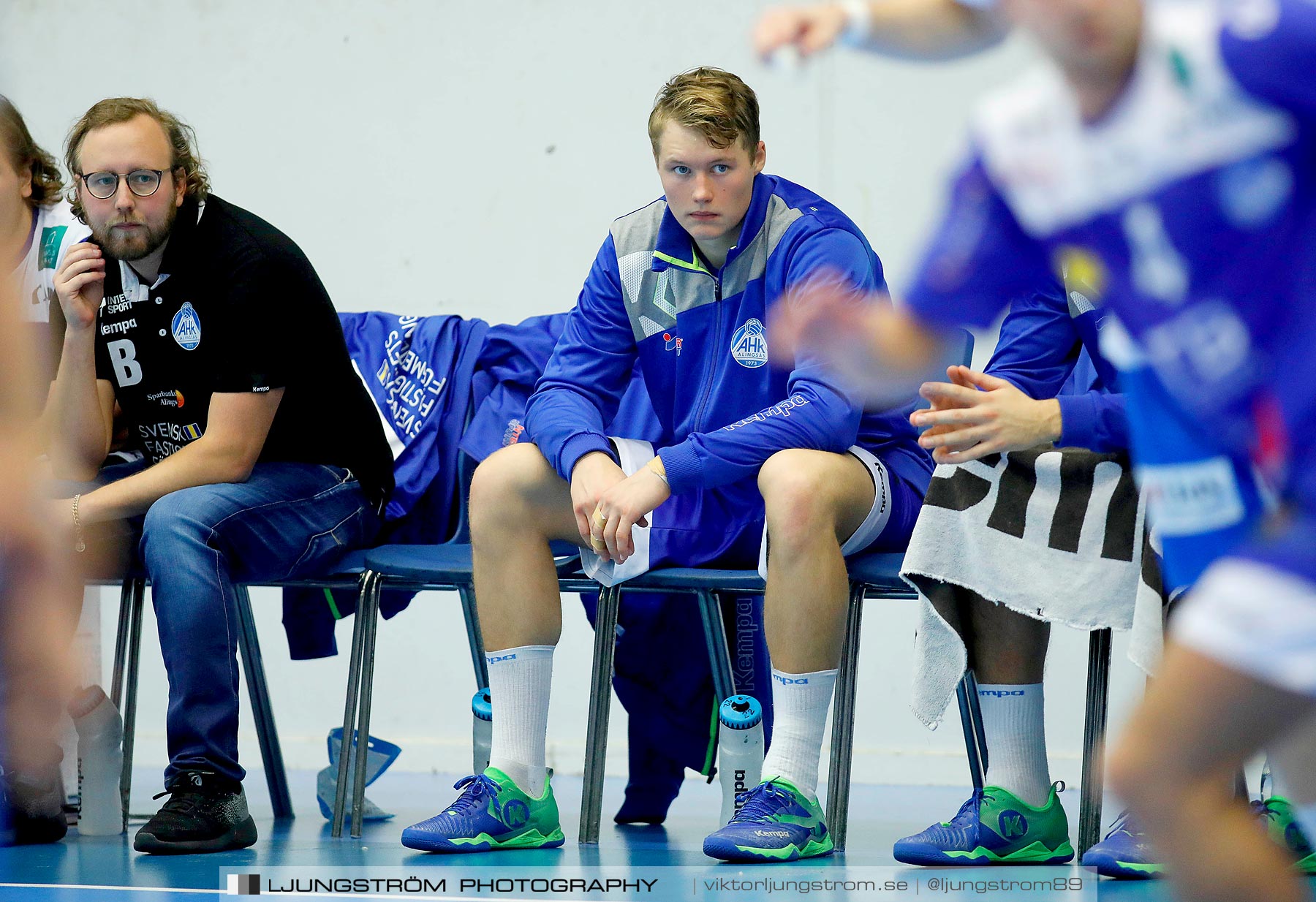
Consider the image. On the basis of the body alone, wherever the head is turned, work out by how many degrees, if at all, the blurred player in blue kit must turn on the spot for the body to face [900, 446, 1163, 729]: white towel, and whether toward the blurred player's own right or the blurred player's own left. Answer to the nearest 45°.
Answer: approximately 135° to the blurred player's own right

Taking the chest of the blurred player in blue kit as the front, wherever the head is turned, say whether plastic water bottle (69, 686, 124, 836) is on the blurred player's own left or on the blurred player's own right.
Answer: on the blurred player's own right

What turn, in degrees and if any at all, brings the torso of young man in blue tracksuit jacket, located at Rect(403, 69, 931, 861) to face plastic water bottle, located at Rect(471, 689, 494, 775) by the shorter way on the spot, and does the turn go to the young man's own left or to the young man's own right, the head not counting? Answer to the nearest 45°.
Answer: approximately 90° to the young man's own right

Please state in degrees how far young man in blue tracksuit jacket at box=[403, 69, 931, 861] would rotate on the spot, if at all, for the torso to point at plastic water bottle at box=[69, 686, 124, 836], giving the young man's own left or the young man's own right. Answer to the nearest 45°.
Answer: approximately 45° to the young man's own right

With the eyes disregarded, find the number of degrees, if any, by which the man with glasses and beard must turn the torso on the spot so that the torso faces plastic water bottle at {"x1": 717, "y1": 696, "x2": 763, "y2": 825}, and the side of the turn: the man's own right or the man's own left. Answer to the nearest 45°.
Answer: approximately 135° to the man's own left

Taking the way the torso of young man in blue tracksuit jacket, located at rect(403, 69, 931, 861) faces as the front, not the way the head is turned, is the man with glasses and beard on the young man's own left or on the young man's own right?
on the young man's own right

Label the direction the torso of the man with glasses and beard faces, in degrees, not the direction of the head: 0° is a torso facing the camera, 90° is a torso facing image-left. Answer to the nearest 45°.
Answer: approximately 45°
